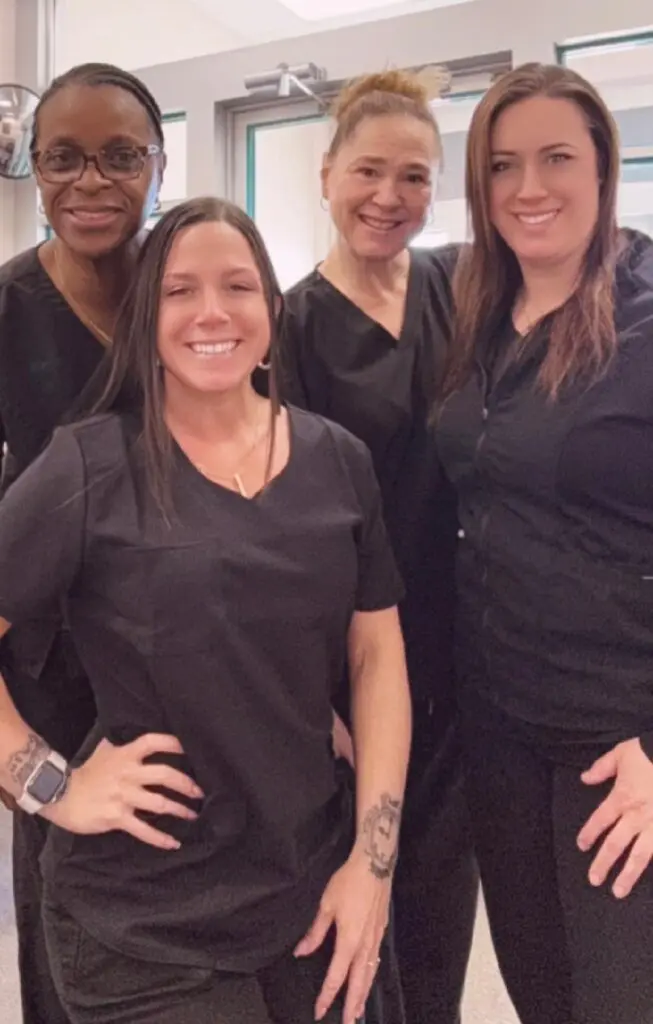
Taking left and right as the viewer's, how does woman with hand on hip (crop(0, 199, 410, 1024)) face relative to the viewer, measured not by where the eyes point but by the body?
facing the viewer and to the right of the viewer

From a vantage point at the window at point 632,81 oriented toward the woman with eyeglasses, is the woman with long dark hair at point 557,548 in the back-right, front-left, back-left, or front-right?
front-left

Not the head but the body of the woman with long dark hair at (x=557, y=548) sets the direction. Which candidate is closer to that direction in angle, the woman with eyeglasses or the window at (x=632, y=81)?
the woman with eyeglasses

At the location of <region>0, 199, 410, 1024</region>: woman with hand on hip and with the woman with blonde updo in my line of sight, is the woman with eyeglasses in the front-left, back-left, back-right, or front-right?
front-left

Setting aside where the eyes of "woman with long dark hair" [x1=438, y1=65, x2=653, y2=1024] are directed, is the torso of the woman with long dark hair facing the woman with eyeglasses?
no

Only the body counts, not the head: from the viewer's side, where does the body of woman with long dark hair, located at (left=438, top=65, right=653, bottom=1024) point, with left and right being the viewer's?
facing the viewer and to the left of the viewer

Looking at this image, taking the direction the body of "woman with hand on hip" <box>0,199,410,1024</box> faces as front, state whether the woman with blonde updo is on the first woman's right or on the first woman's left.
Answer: on the first woman's left

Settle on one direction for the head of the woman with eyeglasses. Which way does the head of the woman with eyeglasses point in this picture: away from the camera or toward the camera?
toward the camera

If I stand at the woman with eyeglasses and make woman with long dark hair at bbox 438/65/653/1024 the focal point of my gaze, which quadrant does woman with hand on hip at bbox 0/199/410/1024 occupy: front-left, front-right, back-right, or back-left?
front-right

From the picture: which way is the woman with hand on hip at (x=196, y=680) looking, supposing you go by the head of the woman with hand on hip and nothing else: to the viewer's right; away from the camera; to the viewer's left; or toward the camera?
toward the camera

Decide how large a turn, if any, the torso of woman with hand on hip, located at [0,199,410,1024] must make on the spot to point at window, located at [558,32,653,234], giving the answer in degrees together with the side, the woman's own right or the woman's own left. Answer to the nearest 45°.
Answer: approximately 90° to the woman's own left

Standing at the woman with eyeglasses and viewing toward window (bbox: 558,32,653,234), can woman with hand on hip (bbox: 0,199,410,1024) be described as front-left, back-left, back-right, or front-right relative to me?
back-right

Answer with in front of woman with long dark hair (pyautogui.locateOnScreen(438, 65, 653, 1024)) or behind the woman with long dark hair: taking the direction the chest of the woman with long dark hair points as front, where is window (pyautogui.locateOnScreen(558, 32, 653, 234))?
behind

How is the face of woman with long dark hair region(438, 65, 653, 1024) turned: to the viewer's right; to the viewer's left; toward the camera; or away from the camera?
toward the camera

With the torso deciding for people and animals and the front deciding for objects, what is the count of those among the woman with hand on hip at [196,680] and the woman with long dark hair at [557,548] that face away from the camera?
0

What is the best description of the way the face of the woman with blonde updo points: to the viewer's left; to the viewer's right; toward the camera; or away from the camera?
toward the camera
